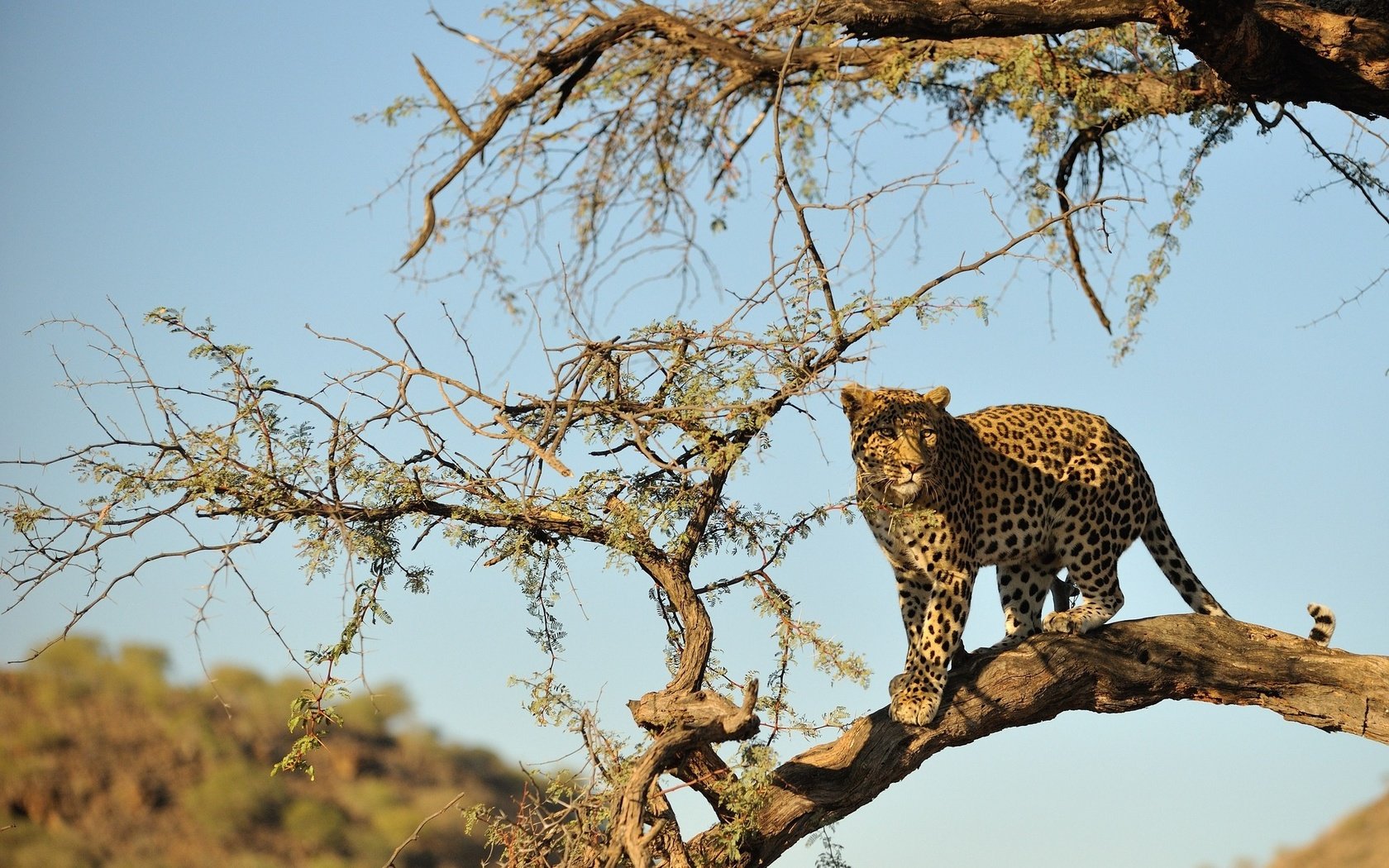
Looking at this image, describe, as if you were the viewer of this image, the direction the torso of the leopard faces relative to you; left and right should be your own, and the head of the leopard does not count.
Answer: facing the viewer and to the left of the viewer
